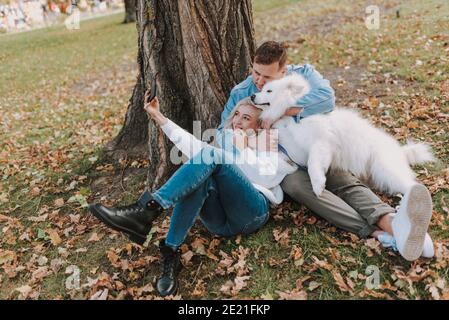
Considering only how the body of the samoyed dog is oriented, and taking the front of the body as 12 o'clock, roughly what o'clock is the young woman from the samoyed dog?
The young woman is roughly at 11 o'clock from the samoyed dog.

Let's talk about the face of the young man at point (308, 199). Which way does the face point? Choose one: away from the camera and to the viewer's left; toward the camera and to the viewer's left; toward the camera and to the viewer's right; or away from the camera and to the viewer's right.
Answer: toward the camera and to the viewer's left

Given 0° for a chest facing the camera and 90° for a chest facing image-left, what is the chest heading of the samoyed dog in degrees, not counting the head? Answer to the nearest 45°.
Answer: approximately 90°
